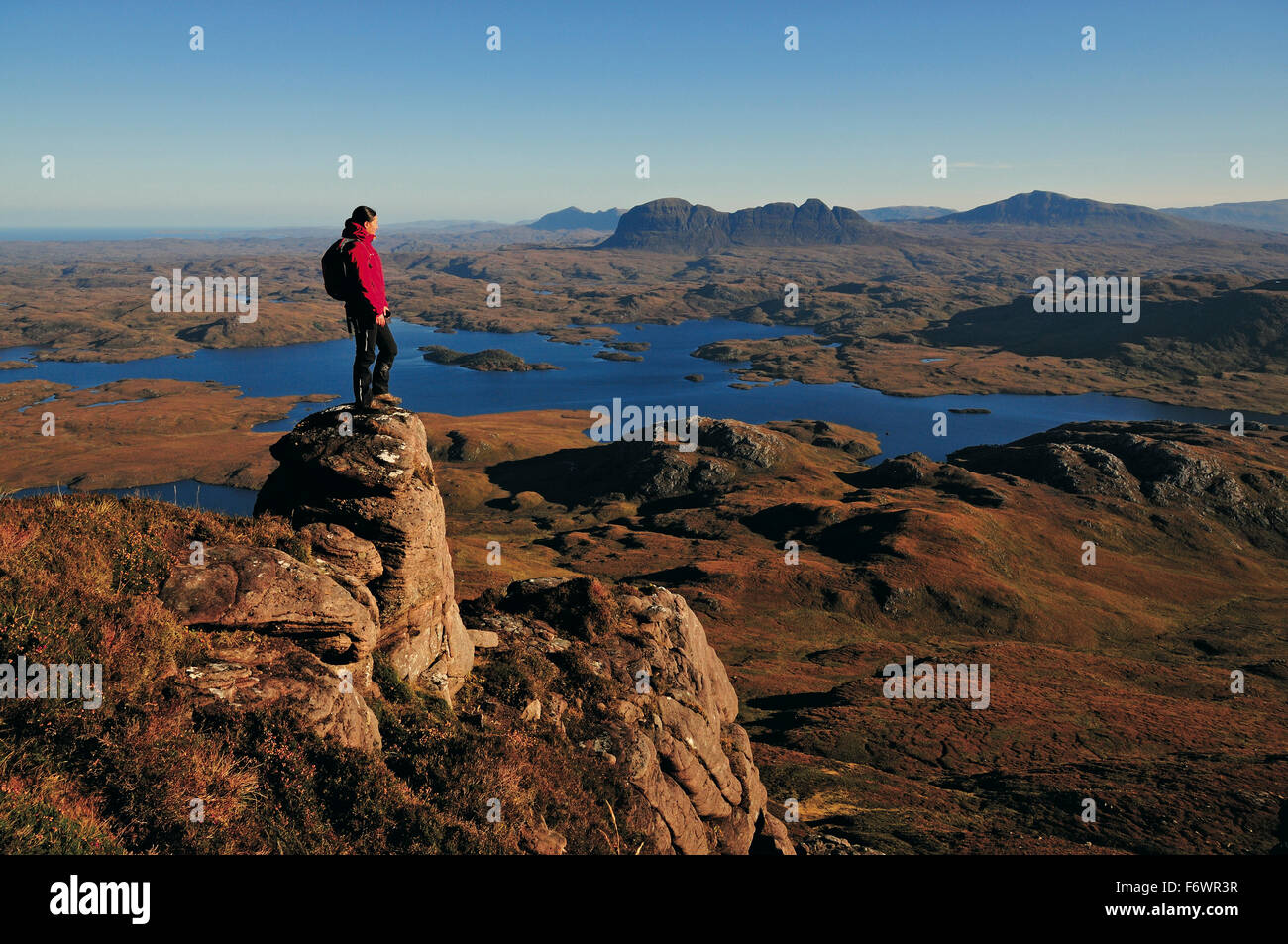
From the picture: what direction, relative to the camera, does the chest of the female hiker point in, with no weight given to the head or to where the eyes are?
to the viewer's right

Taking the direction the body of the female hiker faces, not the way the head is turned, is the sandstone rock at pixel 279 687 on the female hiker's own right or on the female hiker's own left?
on the female hiker's own right
